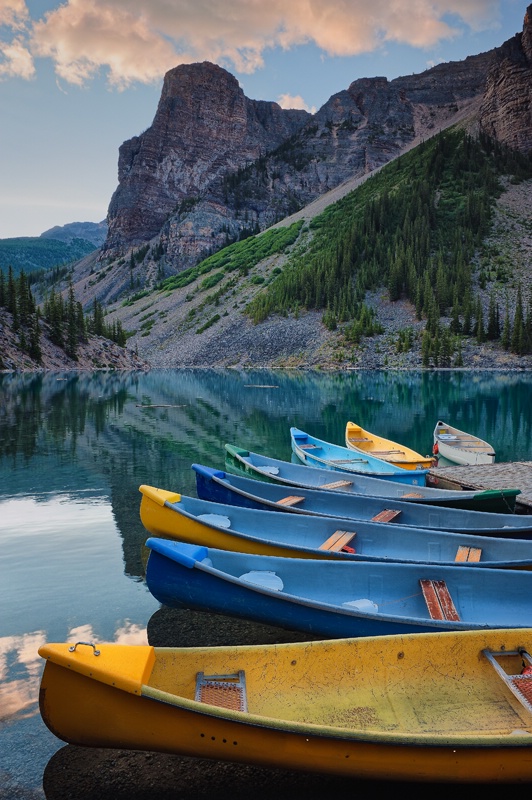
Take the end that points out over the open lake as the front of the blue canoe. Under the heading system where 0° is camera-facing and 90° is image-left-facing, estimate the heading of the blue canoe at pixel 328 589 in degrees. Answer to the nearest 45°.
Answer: approximately 90°

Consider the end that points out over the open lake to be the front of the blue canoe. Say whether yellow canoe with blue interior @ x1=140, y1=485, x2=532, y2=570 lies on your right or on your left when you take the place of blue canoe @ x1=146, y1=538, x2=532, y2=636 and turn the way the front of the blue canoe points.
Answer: on your right

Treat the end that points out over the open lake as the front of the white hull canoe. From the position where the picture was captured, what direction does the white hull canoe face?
facing away from the viewer and to the left of the viewer

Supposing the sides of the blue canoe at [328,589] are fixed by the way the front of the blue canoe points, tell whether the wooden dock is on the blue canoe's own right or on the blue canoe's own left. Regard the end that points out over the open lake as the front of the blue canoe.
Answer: on the blue canoe's own right
